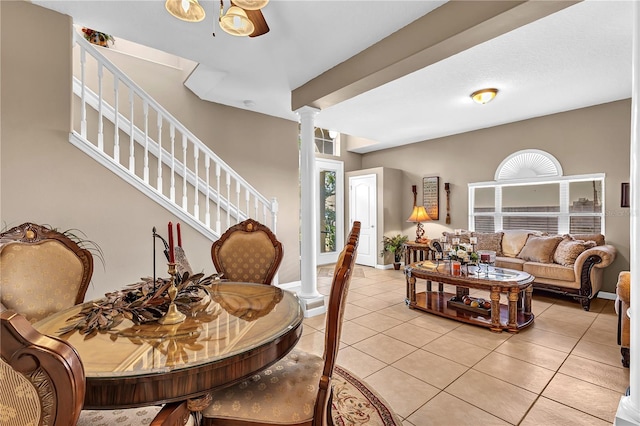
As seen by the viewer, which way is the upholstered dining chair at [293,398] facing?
to the viewer's left

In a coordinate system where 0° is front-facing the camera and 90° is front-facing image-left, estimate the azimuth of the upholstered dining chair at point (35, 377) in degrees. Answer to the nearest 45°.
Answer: approximately 225°

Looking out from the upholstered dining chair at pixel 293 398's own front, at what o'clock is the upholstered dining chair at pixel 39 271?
the upholstered dining chair at pixel 39 271 is roughly at 1 o'clock from the upholstered dining chair at pixel 293 398.

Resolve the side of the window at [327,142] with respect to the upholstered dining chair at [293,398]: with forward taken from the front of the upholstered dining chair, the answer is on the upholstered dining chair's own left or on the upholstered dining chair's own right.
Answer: on the upholstered dining chair's own right

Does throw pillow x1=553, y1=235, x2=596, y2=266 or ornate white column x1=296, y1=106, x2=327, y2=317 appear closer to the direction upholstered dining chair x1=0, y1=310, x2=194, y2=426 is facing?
the ornate white column

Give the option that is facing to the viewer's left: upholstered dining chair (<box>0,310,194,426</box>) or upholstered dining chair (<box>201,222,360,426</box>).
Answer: upholstered dining chair (<box>201,222,360,426</box>)

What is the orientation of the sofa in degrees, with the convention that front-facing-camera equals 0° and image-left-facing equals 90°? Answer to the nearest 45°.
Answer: approximately 45°

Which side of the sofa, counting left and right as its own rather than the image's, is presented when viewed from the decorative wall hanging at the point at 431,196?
right

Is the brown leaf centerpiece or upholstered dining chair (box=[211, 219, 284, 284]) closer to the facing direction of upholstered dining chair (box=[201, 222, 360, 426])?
the brown leaf centerpiece

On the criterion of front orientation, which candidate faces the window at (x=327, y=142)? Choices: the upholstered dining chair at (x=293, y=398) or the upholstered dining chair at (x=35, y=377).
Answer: the upholstered dining chair at (x=35, y=377)
